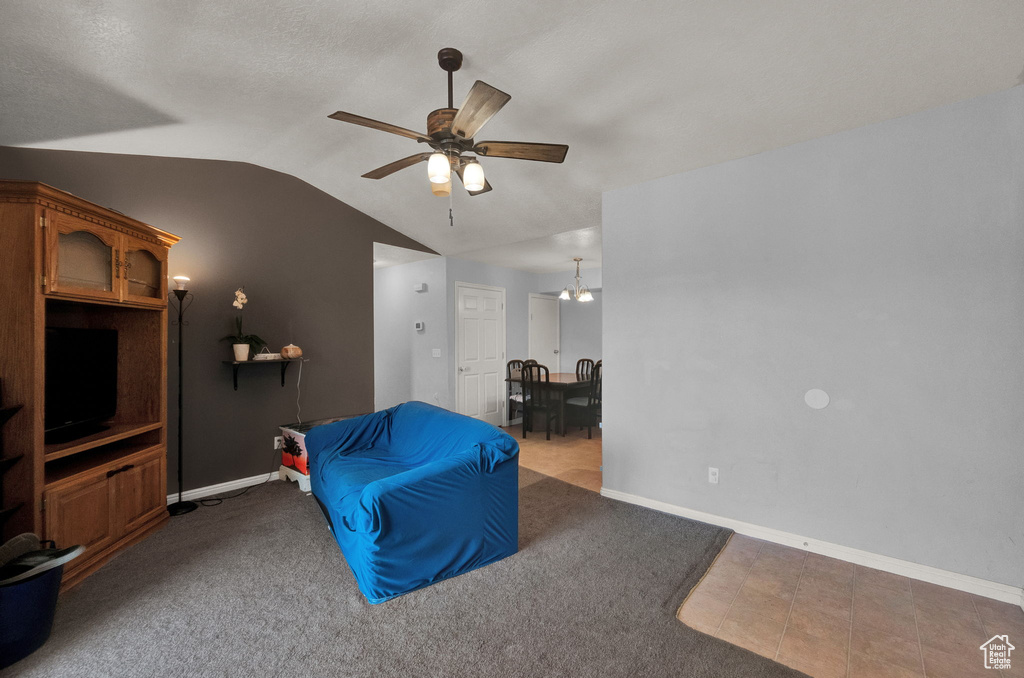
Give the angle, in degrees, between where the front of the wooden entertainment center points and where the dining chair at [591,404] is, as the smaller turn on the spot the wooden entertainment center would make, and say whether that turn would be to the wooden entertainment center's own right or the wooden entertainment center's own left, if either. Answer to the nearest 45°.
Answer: approximately 45° to the wooden entertainment center's own left

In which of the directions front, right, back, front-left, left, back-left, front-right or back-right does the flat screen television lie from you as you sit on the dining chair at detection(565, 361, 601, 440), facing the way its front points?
left

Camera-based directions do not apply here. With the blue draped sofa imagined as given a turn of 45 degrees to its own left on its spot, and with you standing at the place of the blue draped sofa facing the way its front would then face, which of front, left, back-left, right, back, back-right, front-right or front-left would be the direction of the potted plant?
back-right

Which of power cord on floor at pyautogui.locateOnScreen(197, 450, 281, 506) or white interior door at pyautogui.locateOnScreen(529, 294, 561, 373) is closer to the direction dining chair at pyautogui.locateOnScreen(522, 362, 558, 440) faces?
the white interior door

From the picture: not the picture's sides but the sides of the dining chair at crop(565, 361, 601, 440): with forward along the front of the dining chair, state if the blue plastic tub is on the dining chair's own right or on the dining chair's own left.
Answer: on the dining chair's own left

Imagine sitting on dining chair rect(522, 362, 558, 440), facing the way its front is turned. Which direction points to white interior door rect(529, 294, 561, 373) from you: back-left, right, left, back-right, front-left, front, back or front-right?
front-left

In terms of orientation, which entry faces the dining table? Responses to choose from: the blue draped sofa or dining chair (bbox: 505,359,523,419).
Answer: the dining chair

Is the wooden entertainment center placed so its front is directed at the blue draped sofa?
yes

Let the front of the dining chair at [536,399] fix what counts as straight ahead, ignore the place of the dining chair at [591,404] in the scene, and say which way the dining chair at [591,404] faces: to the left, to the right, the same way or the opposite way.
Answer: to the left

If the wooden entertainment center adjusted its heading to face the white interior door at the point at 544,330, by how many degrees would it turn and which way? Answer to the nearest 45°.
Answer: approximately 45° to its left

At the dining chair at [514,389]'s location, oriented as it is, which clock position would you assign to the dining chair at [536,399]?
the dining chair at [536,399] is roughly at 1 o'clock from the dining chair at [514,389].

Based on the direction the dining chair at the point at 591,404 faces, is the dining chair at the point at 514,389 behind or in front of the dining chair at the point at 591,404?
in front

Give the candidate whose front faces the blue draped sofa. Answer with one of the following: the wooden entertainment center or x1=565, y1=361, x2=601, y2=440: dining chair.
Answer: the wooden entertainment center

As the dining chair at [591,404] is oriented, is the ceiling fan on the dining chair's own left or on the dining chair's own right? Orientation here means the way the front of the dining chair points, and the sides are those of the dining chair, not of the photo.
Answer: on the dining chair's own left

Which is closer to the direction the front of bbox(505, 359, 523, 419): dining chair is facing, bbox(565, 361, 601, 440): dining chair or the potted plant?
the dining chair

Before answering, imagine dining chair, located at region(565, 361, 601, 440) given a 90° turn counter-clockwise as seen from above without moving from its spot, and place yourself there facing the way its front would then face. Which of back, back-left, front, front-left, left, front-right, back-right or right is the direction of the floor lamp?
front

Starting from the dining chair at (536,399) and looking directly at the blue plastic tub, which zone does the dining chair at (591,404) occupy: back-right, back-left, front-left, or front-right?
back-left

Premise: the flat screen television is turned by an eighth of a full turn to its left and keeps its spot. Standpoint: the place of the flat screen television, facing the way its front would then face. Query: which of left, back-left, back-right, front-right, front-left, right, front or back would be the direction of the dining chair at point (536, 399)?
front

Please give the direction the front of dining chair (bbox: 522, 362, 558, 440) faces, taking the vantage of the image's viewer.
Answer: facing away from the viewer and to the right of the viewer

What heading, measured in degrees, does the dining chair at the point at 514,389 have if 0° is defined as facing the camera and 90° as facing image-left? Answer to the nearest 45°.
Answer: approximately 315°

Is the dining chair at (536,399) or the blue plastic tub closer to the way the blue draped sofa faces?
the blue plastic tub

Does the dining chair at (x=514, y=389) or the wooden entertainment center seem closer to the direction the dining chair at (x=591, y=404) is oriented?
the dining chair
